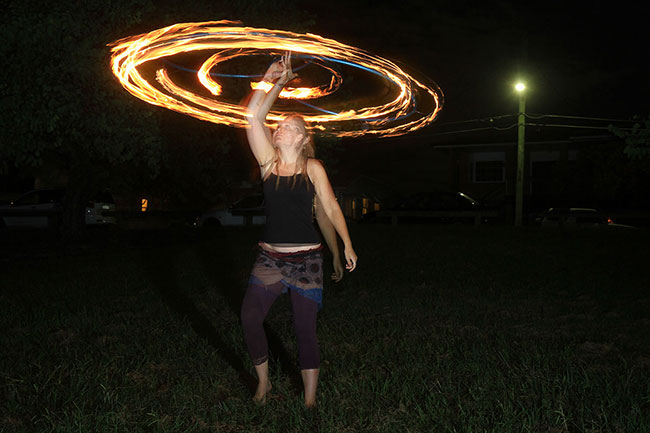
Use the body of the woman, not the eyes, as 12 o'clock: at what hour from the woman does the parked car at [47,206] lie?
The parked car is roughly at 5 o'clock from the woman.

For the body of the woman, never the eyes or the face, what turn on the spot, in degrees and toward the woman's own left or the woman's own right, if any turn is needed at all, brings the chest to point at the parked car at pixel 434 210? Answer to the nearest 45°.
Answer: approximately 180°

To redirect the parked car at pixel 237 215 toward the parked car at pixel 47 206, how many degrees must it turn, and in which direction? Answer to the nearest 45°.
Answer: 0° — it already faces it

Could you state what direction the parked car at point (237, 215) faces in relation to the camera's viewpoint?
facing to the left of the viewer

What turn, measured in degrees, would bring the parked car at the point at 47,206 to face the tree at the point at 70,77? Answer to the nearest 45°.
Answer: approximately 90° to its left

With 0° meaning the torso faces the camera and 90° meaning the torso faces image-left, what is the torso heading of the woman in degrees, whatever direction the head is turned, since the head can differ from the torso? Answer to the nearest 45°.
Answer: approximately 0°

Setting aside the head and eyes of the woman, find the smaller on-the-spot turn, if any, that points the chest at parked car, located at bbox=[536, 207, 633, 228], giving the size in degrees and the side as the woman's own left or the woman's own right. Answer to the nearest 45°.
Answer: approximately 135° to the woman's own left
